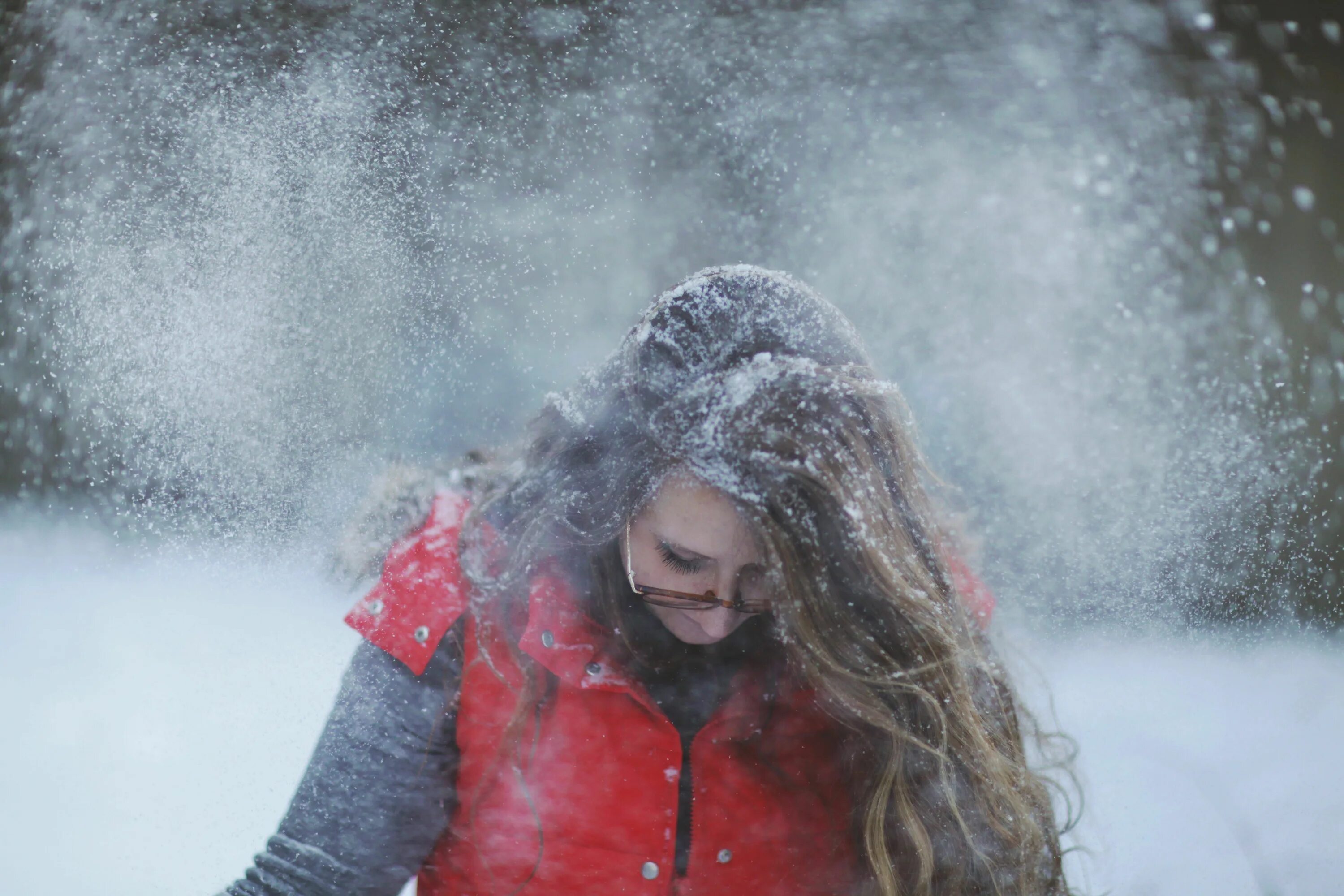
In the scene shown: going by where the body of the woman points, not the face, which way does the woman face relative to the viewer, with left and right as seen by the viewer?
facing the viewer
